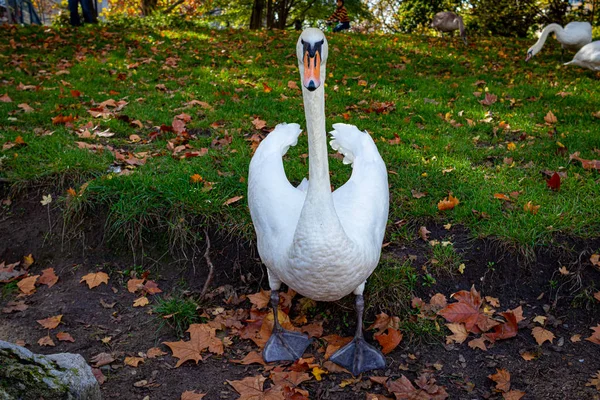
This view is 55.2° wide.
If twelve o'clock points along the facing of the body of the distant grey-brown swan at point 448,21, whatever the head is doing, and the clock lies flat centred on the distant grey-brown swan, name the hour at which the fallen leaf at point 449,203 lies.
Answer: The fallen leaf is roughly at 3 o'clock from the distant grey-brown swan.

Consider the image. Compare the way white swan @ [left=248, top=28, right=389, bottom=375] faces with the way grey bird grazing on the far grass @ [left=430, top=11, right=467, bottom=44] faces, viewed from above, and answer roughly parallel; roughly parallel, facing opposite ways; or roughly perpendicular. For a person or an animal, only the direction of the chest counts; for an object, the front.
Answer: roughly perpendicular

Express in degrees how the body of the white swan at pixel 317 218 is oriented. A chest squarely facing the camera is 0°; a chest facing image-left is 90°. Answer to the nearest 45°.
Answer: approximately 0°

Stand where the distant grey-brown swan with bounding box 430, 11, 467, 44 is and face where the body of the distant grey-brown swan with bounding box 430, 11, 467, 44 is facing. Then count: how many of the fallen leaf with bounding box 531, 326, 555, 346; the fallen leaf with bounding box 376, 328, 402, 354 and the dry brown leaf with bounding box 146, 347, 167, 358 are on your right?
3

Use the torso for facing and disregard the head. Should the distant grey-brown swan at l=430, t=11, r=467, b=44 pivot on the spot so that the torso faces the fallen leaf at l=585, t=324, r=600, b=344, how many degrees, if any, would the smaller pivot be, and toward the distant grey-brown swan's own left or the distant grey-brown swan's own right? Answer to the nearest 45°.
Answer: approximately 90° to the distant grey-brown swan's own right

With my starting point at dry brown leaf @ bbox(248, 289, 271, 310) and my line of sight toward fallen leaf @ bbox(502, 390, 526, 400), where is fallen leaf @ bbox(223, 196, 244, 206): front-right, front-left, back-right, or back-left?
back-left

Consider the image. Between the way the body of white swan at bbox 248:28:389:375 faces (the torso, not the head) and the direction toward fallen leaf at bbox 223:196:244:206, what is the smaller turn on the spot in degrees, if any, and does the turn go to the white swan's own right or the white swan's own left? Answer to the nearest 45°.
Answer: approximately 135° to the white swan's own right
